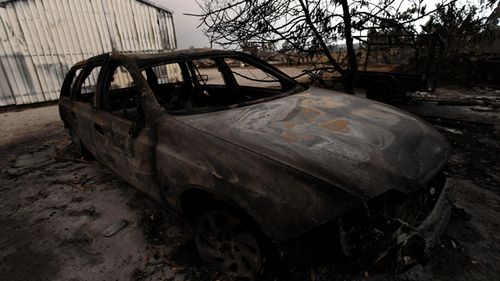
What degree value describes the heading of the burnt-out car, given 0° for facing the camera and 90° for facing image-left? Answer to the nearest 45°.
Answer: approximately 315°
